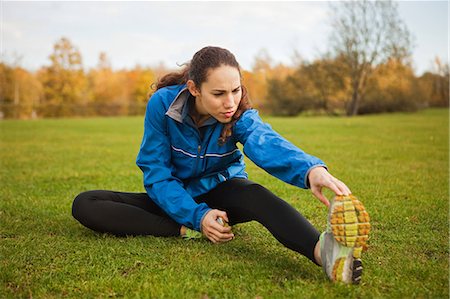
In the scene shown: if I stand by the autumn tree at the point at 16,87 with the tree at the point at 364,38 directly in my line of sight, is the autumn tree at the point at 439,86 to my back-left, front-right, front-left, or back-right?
front-left

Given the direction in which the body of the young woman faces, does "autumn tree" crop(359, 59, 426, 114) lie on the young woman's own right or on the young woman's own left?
on the young woman's own left

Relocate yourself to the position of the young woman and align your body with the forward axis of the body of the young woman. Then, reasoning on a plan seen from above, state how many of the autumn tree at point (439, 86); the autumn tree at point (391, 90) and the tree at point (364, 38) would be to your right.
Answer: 0

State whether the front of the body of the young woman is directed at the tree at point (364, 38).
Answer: no

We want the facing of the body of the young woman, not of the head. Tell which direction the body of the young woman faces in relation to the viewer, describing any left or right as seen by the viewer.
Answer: facing the viewer and to the right of the viewer

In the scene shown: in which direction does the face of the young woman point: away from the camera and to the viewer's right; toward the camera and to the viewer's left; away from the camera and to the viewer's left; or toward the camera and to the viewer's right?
toward the camera and to the viewer's right

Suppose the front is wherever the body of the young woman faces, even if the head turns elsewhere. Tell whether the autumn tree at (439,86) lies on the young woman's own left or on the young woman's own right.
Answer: on the young woman's own left

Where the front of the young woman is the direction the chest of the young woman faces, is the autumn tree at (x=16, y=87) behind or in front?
behind

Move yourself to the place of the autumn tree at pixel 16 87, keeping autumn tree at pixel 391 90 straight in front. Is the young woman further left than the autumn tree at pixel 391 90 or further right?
right
